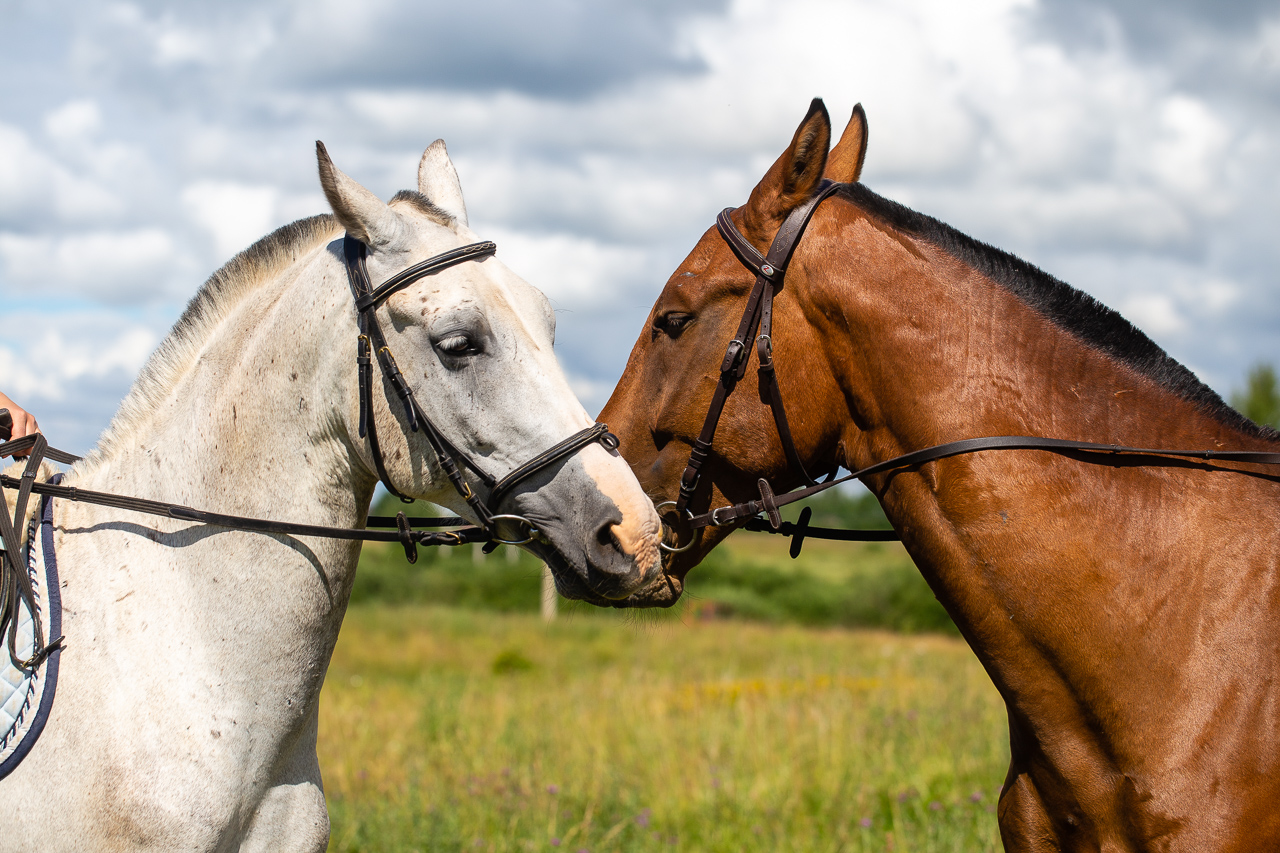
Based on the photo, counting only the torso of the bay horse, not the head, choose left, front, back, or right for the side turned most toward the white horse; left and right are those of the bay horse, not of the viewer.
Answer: front

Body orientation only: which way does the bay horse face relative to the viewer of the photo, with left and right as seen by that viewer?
facing to the left of the viewer
